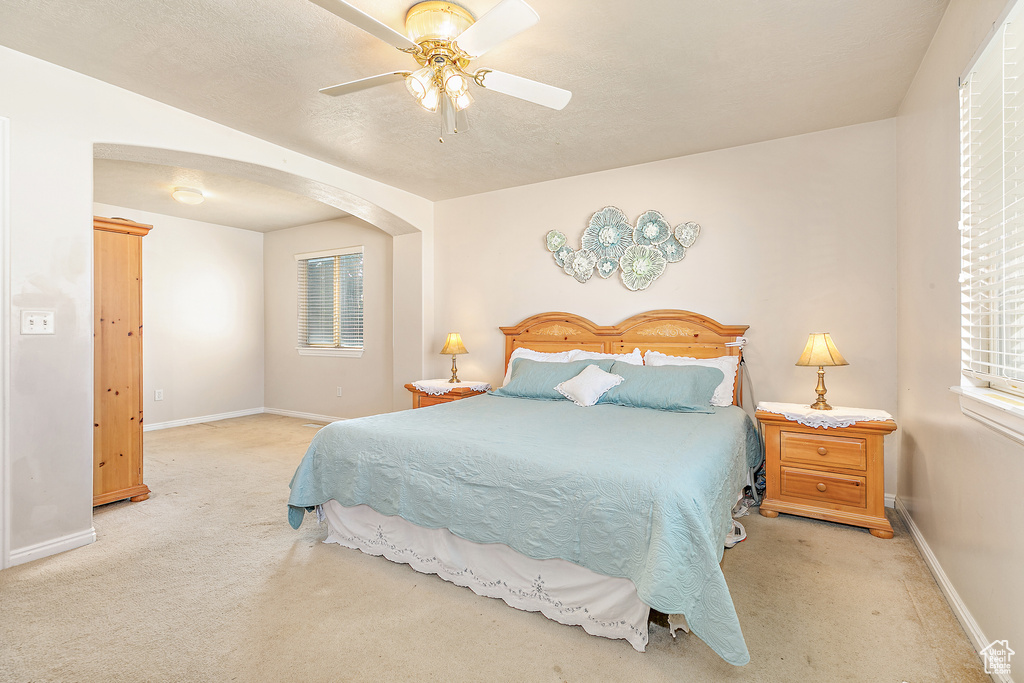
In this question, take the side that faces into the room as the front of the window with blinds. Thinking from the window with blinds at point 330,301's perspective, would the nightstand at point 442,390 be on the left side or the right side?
on its left

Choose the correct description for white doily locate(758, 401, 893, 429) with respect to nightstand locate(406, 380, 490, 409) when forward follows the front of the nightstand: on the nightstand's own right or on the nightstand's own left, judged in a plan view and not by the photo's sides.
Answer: on the nightstand's own left

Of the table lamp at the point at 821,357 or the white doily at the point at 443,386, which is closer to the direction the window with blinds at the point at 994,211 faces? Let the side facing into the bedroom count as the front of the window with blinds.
the white doily

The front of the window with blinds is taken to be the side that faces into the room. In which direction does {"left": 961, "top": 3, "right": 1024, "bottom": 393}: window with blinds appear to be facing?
to the viewer's left

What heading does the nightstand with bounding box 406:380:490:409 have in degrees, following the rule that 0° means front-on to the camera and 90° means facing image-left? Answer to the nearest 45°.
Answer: approximately 45°

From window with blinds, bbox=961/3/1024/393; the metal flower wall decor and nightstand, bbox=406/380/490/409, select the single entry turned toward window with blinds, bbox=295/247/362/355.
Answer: window with blinds, bbox=961/3/1024/393

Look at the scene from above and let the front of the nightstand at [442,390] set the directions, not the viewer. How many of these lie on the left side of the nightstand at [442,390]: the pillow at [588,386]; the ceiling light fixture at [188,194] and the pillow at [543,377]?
2

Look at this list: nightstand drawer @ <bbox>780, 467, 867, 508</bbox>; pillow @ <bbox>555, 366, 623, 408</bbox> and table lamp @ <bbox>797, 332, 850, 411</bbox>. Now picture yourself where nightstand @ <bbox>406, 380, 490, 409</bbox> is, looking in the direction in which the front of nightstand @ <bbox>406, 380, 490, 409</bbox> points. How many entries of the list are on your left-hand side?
3

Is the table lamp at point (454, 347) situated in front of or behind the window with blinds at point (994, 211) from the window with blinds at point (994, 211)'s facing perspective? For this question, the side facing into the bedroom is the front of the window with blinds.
in front

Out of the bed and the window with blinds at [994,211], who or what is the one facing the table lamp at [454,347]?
the window with blinds

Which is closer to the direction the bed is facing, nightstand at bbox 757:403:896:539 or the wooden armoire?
the wooden armoire

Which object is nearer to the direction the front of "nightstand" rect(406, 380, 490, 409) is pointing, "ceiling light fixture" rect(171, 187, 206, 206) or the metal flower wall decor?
the ceiling light fixture

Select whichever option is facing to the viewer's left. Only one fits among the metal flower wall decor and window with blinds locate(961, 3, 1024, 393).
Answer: the window with blinds

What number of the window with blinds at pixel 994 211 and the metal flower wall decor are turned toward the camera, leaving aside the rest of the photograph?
1

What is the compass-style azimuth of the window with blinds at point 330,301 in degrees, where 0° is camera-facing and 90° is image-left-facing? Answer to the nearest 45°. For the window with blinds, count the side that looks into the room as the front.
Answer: approximately 45°
